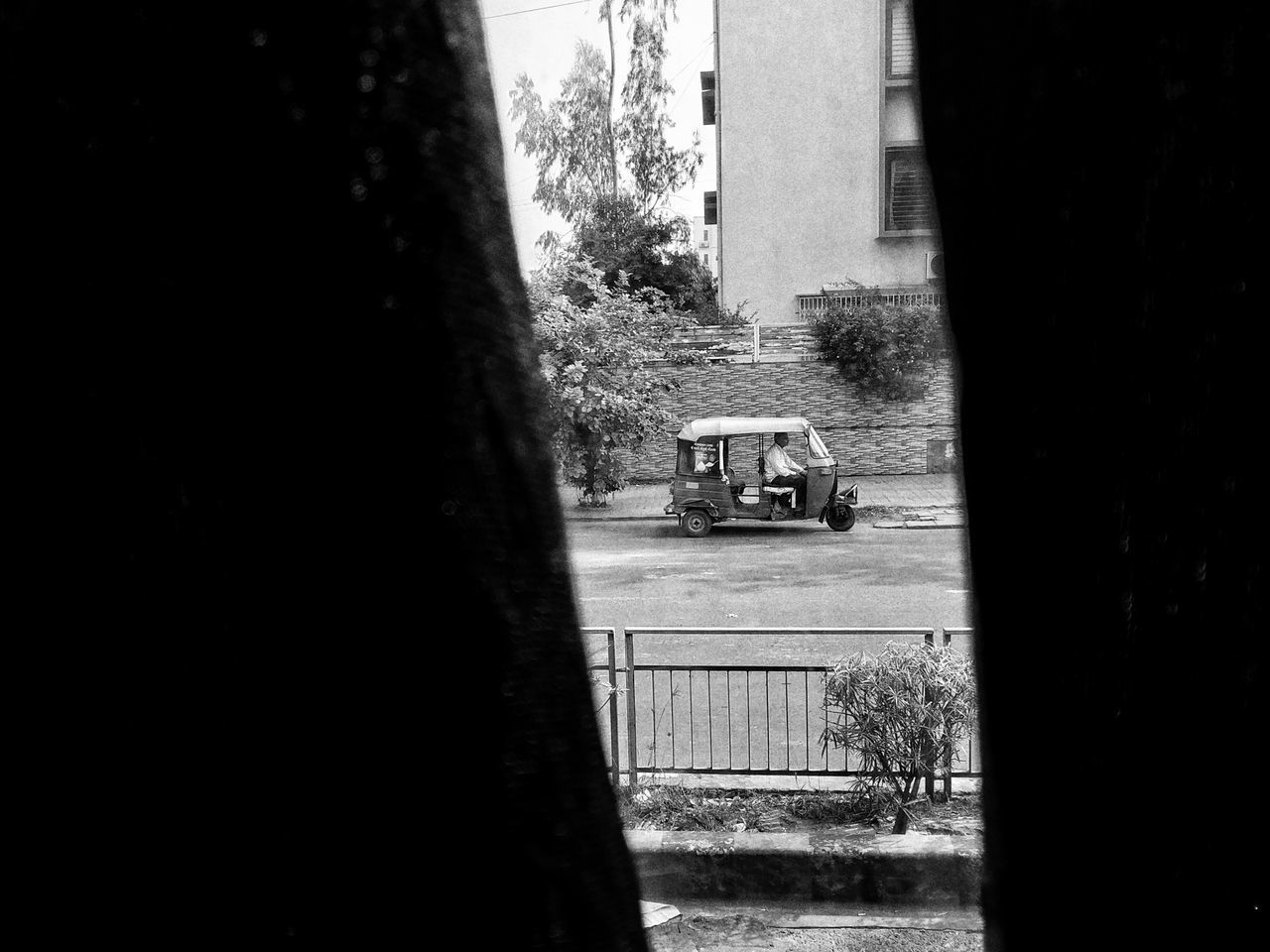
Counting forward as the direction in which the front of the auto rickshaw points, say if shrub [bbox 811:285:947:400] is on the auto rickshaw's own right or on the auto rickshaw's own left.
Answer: on the auto rickshaw's own left

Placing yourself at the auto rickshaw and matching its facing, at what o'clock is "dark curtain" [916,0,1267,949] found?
The dark curtain is roughly at 3 o'clock from the auto rickshaw.

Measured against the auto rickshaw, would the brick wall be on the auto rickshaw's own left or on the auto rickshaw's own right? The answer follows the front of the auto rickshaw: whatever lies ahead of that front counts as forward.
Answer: on the auto rickshaw's own left

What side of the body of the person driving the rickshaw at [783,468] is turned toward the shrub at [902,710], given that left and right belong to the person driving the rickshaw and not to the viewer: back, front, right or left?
right

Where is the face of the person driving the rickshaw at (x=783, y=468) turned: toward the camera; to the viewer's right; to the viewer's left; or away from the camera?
to the viewer's right

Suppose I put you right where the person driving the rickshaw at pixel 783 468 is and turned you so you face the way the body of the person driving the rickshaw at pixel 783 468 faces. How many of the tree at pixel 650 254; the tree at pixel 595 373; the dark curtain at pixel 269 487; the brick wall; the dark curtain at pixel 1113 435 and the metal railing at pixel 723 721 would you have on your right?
3

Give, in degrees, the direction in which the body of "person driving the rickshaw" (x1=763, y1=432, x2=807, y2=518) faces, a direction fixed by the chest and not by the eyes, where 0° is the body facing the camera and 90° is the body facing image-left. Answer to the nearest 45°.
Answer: approximately 270°

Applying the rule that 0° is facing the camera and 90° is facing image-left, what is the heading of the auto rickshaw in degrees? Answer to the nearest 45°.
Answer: approximately 270°

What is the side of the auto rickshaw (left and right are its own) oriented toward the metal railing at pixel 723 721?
right

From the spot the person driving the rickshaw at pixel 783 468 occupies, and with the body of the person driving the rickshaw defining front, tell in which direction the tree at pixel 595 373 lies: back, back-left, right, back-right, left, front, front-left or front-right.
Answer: back-left

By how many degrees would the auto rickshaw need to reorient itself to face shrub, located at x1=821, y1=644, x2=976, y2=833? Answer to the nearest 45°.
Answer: approximately 90° to its right
